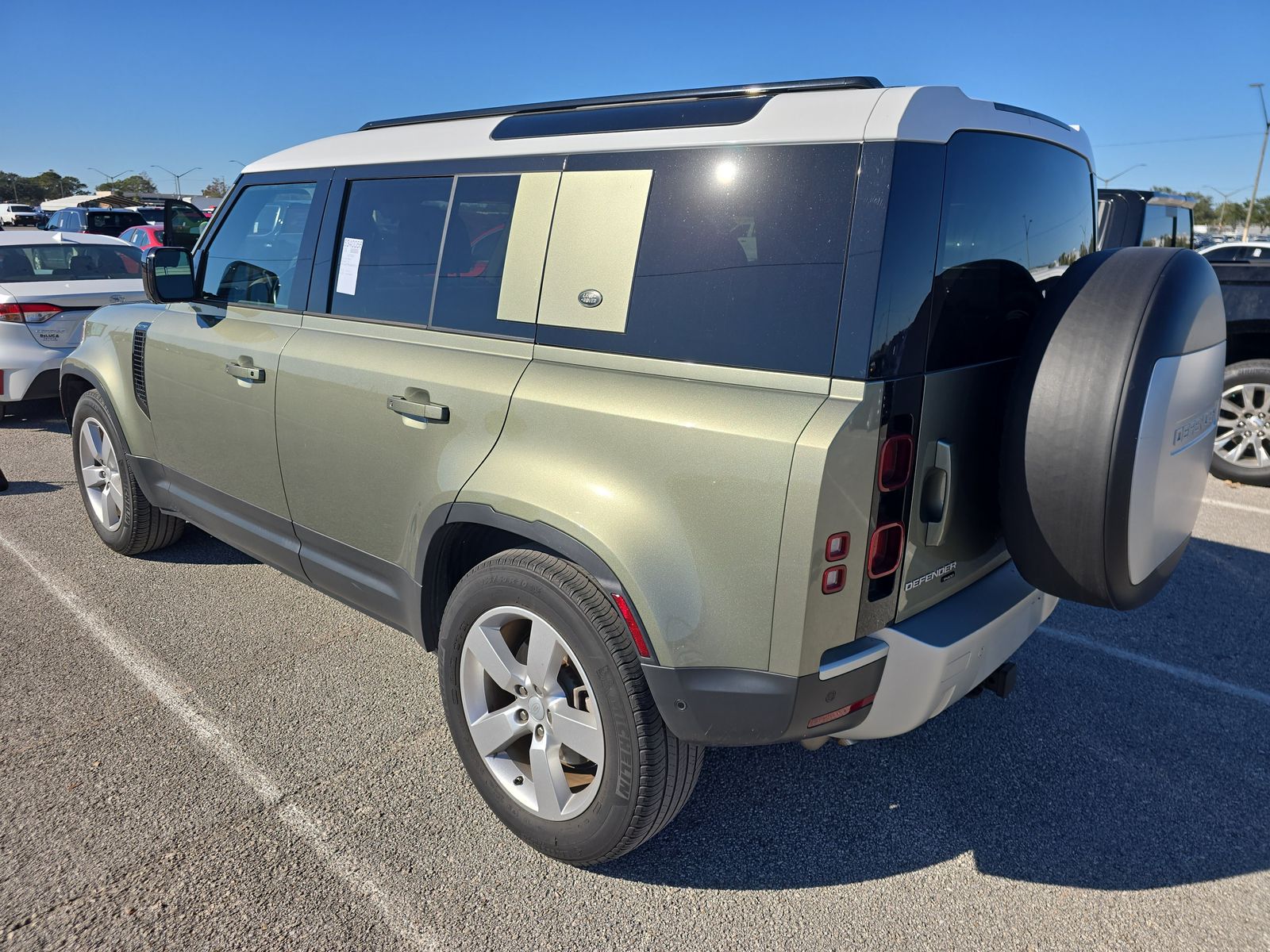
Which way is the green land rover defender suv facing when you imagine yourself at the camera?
facing away from the viewer and to the left of the viewer

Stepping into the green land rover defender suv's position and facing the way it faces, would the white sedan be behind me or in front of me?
in front
